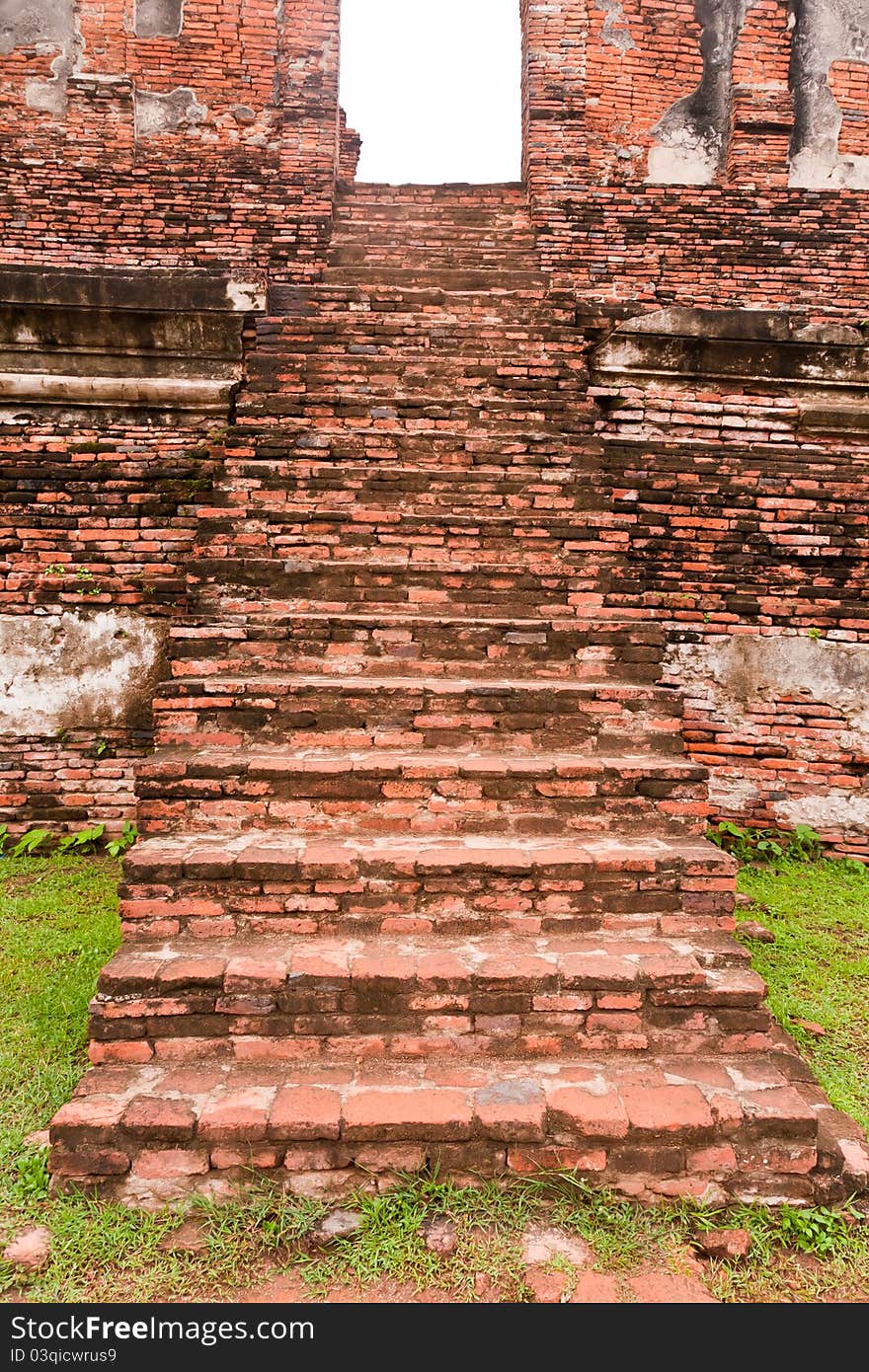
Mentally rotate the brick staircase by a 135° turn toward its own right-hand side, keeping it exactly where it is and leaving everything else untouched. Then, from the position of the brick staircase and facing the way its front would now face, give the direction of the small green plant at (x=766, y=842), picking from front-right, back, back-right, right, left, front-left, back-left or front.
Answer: right

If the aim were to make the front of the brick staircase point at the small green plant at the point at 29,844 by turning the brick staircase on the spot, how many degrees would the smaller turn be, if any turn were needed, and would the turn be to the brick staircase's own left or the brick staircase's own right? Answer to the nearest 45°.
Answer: approximately 135° to the brick staircase's own right

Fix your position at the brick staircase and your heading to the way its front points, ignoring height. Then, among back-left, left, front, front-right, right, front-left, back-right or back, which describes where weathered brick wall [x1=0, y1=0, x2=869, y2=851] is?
back

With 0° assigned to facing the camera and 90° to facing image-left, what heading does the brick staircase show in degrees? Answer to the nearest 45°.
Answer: approximately 0°

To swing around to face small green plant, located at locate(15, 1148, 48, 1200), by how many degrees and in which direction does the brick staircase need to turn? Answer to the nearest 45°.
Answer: approximately 45° to its right

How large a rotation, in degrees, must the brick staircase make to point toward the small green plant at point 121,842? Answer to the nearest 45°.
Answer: approximately 135° to its right
